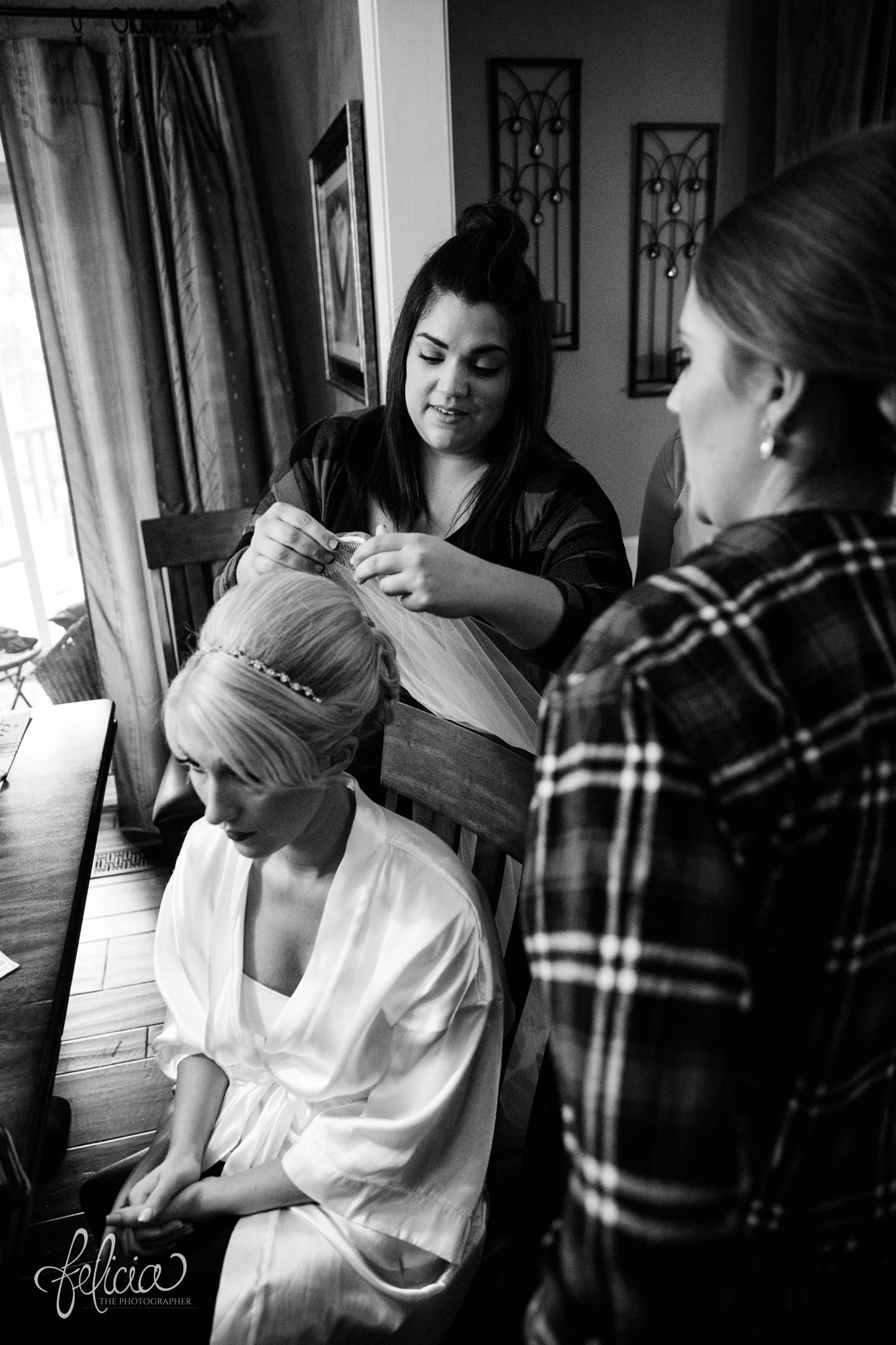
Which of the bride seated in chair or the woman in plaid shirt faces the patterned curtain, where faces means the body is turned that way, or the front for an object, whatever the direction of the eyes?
the woman in plaid shirt

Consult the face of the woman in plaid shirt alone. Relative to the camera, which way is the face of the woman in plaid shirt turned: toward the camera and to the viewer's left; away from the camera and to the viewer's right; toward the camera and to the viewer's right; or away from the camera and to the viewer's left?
away from the camera and to the viewer's left

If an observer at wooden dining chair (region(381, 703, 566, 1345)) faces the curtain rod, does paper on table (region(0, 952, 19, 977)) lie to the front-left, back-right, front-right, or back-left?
front-left

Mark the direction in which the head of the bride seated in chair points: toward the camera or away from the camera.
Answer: toward the camera

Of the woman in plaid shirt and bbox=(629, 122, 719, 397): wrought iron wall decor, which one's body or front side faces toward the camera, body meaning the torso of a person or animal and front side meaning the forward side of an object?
the wrought iron wall decor

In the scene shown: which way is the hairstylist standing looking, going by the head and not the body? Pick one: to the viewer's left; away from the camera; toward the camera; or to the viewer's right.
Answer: toward the camera

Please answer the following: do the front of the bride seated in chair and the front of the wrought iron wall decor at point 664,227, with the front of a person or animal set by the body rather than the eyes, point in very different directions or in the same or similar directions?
same or similar directions

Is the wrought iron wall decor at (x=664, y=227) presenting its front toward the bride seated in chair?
yes

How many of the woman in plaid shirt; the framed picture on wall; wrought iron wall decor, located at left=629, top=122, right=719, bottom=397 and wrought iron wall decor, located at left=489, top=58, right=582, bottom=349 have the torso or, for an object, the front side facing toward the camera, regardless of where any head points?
2

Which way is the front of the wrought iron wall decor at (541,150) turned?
toward the camera

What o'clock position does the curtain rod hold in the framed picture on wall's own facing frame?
The curtain rod is roughly at 2 o'clock from the framed picture on wall.

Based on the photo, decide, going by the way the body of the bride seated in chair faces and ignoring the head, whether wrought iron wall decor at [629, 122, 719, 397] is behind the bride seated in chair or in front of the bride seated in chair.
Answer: behind

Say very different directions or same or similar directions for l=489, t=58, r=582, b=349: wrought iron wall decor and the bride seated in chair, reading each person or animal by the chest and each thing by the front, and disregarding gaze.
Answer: same or similar directions

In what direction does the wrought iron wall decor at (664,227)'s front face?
toward the camera

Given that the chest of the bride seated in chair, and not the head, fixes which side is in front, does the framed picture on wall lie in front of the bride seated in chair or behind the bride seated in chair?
behind

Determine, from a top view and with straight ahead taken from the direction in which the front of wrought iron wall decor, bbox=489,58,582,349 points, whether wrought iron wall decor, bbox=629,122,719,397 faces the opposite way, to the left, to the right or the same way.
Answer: the same way
